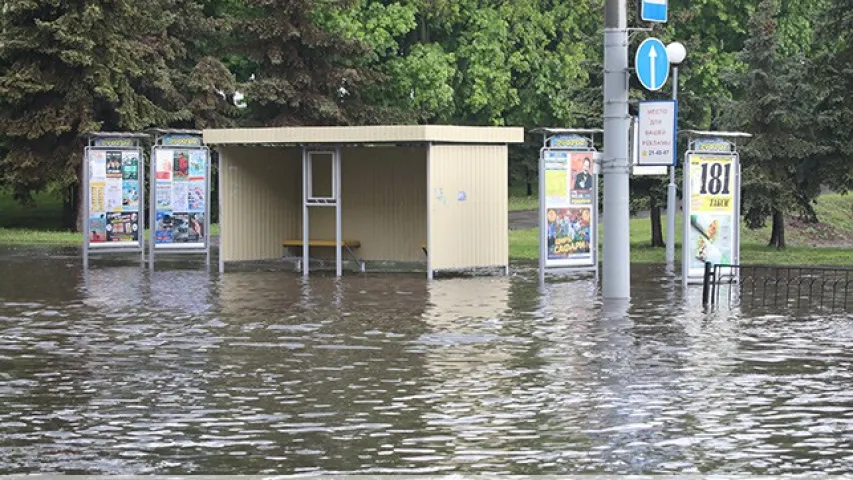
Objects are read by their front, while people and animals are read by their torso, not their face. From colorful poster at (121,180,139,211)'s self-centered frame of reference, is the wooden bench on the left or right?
on its left

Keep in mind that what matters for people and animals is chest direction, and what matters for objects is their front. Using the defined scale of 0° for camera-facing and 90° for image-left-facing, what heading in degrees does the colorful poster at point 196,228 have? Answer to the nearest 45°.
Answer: approximately 0°

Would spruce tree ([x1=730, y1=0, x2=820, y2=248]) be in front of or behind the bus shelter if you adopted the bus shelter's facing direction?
behind

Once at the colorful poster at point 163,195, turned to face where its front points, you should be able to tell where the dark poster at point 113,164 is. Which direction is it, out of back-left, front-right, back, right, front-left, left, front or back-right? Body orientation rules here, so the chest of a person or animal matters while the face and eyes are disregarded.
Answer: back-right

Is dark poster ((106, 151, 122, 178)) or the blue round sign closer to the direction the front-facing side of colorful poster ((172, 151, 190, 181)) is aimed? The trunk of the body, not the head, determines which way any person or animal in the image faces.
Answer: the blue round sign

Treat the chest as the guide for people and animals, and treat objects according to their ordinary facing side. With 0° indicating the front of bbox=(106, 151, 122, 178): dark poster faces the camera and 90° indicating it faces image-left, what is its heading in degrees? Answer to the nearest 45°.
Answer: approximately 0°

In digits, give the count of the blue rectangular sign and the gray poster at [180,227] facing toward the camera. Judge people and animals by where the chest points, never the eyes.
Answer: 2
